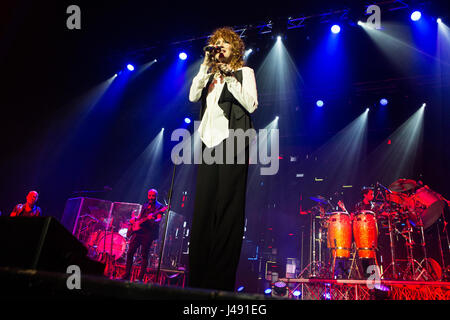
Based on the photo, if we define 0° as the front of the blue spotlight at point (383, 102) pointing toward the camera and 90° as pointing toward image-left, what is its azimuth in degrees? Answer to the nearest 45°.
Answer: approximately 0°

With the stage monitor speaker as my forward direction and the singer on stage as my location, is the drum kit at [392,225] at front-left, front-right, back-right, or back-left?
back-right

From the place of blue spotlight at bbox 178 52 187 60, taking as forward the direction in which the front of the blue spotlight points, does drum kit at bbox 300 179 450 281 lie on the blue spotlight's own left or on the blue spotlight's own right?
on the blue spotlight's own left

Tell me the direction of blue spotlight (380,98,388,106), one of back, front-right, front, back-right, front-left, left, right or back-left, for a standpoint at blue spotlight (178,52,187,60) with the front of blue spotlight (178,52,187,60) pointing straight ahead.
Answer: left
